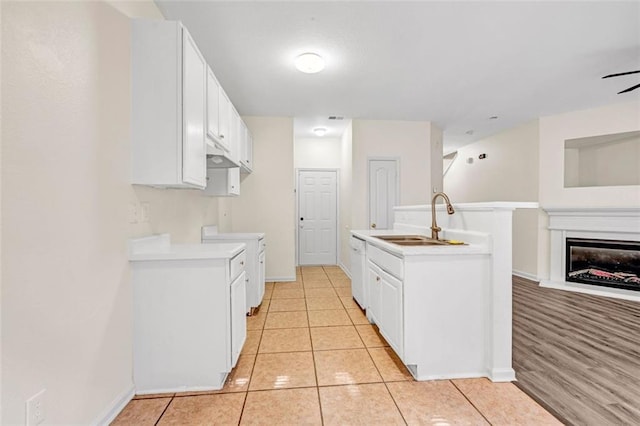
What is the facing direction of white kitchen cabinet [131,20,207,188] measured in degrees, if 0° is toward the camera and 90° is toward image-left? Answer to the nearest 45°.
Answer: approximately 270°

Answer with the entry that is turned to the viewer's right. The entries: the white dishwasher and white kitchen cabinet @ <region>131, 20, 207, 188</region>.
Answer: the white kitchen cabinet

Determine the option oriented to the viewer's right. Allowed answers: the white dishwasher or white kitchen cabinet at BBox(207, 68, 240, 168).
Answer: the white kitchen cabinet

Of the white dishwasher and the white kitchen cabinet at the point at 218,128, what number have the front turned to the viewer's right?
1

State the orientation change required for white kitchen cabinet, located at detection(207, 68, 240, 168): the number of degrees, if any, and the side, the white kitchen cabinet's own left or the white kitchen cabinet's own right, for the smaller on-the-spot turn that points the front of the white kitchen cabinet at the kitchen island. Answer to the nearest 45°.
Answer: approximately 45° to the white kitchen cabinet's own right

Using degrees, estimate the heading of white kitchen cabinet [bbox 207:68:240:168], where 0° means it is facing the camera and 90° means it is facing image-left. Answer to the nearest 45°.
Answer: approximately 270°

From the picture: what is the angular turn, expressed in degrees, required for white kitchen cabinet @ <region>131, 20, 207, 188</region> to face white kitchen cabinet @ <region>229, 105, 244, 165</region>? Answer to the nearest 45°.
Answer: approximately 45° to its left

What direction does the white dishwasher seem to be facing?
to the viewer's left

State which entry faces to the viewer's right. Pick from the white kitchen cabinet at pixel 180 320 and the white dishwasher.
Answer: the white kitchen cabinet

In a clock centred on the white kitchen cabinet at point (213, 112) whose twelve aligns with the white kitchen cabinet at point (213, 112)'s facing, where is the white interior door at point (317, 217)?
The white interior door is roughly at 10 o'clock from the white kitchen cabinet.
